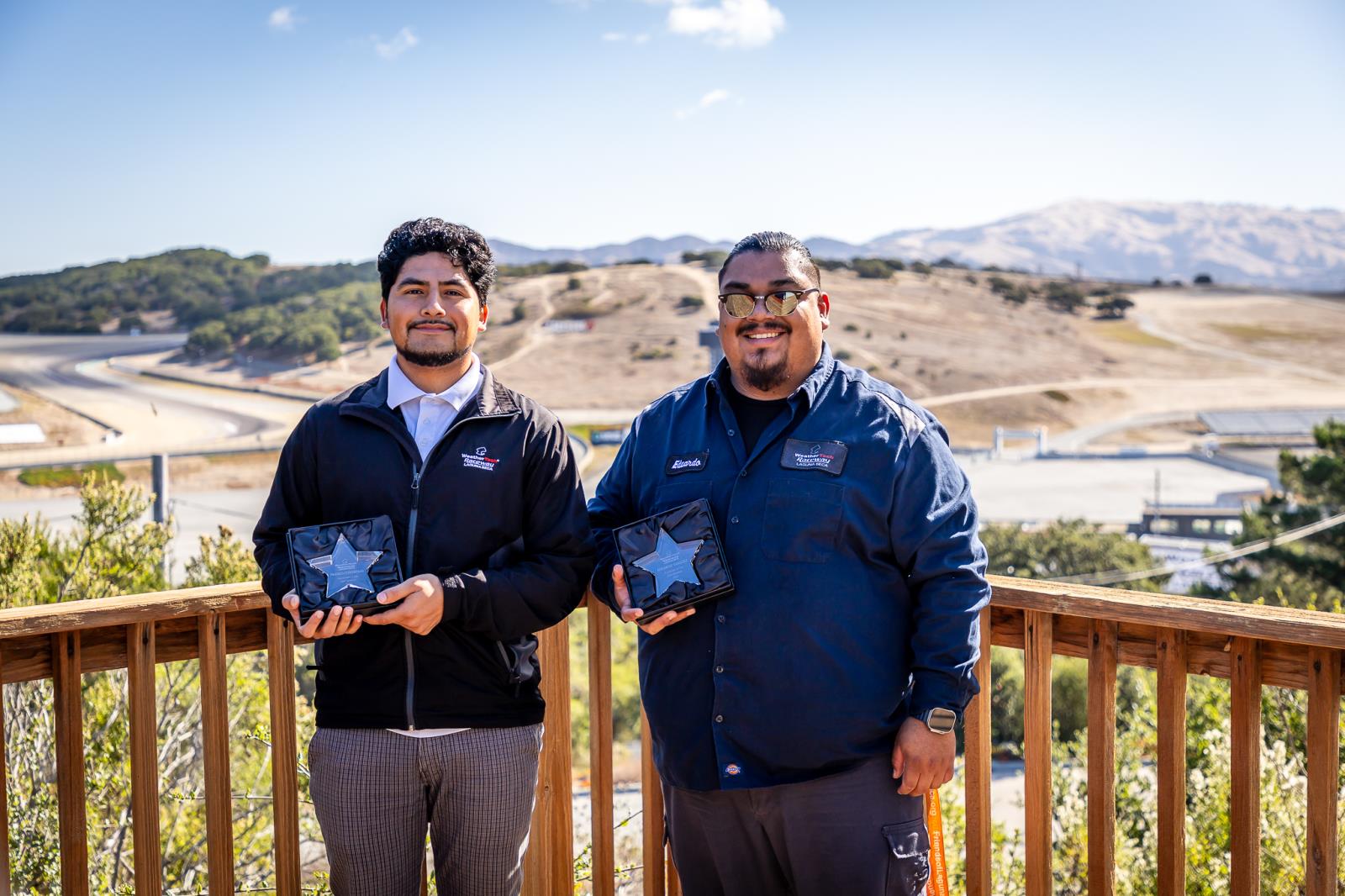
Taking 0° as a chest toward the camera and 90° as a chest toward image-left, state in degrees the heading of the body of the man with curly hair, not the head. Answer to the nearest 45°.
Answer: approximately 0°

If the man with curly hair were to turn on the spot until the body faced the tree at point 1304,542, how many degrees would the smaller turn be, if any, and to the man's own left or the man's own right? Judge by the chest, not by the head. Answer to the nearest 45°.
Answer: approximately 135° to the man's own left

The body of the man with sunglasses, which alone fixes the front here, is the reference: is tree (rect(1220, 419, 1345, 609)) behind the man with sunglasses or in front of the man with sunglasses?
behind
